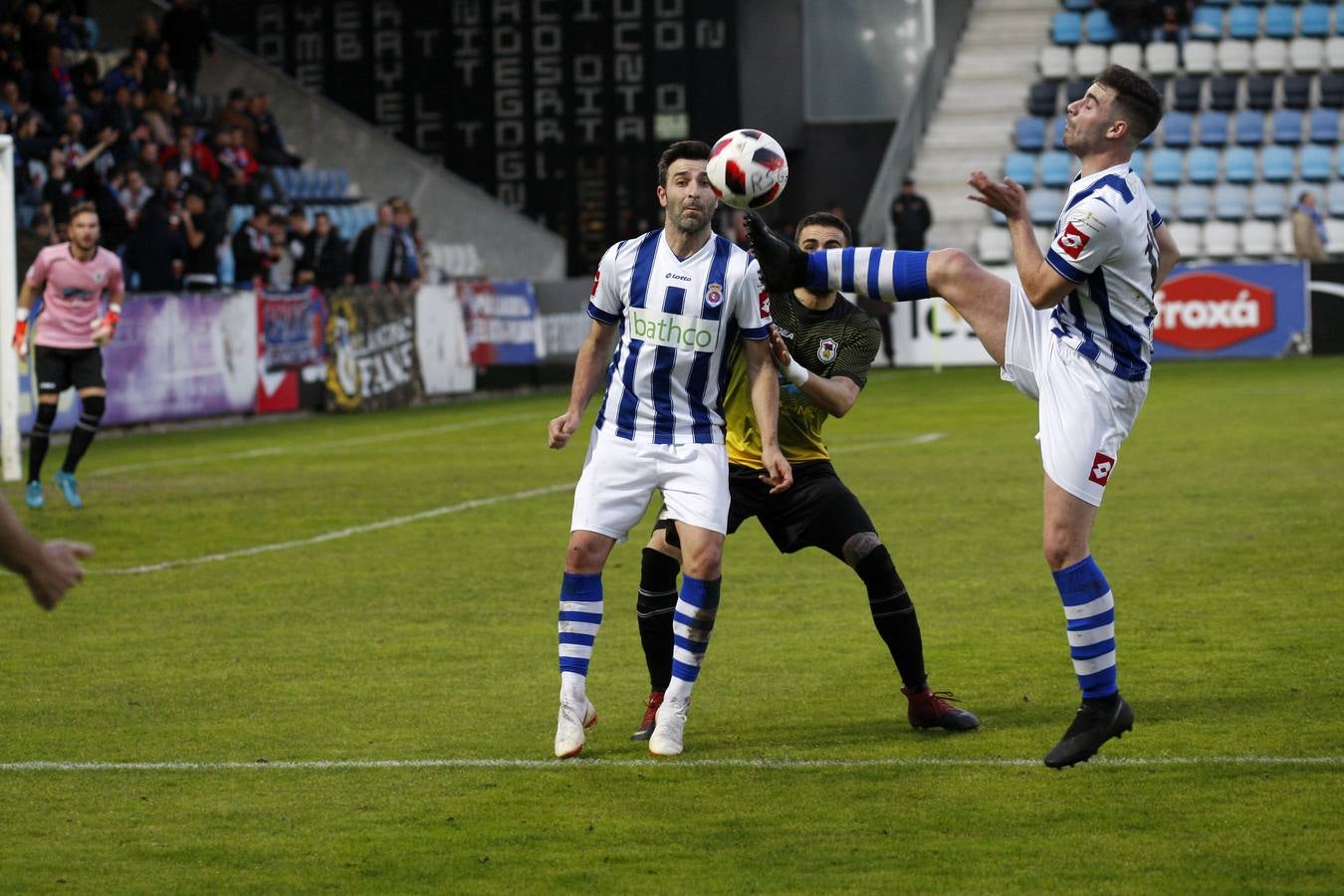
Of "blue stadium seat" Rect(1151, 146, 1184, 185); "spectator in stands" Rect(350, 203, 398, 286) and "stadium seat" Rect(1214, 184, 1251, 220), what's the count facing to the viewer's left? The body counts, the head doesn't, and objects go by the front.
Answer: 0

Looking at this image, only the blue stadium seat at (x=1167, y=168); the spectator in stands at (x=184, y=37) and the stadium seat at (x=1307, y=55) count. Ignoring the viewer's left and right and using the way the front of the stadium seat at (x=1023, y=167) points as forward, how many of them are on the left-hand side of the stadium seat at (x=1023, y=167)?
2

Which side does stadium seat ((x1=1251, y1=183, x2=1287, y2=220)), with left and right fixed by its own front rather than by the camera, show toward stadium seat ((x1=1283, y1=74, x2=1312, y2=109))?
back

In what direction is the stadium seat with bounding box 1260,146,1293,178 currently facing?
toward the camera

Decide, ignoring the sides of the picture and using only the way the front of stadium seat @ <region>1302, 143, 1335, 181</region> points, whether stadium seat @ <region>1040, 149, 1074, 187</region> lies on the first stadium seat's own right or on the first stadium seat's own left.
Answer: on the first stadium seat's own right

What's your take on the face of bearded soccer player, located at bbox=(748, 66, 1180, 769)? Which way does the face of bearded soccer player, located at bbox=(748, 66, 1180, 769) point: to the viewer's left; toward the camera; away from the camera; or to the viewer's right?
to the viewer's left

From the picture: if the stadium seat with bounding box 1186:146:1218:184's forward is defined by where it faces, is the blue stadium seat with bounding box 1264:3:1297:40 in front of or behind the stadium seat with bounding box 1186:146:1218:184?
behind

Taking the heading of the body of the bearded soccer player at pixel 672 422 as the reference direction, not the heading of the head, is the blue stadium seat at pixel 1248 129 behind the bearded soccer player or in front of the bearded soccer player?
behind

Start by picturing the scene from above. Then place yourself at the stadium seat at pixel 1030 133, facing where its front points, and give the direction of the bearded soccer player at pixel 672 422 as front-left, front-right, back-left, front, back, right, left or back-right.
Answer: front

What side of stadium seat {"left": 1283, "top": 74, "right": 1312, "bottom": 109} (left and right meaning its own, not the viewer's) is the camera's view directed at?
front

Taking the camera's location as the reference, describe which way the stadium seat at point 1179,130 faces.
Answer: facing the viewer

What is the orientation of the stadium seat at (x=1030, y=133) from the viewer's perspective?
toward the camera
